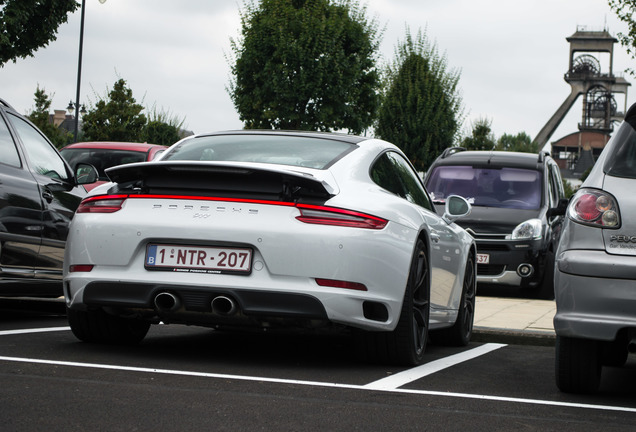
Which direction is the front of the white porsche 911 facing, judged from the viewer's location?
facing away from the viewer and to the right of the viewer

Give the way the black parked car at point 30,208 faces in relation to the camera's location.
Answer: facing away from the viewer and to the right of the viewer

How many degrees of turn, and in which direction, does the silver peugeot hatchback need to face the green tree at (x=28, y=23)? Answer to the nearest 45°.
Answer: approximately 45° to its left

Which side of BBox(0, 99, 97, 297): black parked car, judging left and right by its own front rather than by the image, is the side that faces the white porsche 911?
right

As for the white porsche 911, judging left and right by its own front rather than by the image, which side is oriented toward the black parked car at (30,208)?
left

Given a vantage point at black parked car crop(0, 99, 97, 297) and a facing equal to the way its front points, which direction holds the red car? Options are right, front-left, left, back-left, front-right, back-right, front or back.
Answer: front-left

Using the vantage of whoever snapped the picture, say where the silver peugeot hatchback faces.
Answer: facing away from the viewer

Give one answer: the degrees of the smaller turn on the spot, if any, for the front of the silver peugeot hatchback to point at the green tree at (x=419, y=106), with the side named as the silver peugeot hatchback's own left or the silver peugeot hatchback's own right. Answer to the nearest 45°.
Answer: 0° — it already faces it

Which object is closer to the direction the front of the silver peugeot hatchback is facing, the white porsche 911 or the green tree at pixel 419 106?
the green tree
